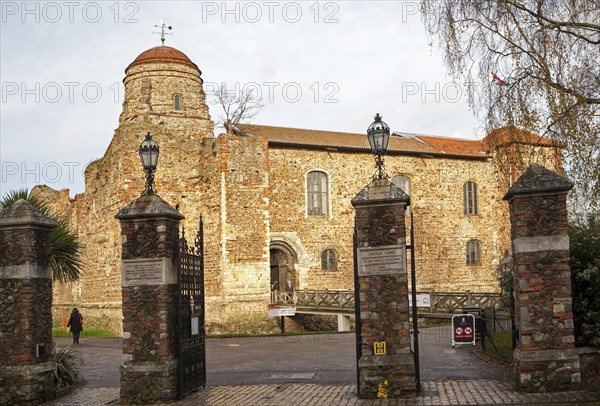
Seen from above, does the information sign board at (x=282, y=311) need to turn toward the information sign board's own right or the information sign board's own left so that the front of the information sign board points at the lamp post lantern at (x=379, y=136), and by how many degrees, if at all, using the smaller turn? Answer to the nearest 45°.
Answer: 0° — it already faces it

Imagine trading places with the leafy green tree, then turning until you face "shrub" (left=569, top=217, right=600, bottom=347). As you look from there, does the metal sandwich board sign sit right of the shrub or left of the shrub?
left

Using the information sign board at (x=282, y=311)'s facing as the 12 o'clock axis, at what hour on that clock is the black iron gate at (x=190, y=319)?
The black iron gate is roughly at 12 o'clock from the information sign board.

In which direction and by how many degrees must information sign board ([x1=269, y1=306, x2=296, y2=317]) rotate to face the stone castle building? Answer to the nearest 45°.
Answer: approximately 180°

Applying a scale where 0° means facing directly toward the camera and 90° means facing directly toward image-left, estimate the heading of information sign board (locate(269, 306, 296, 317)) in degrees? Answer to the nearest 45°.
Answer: approximately 0°
